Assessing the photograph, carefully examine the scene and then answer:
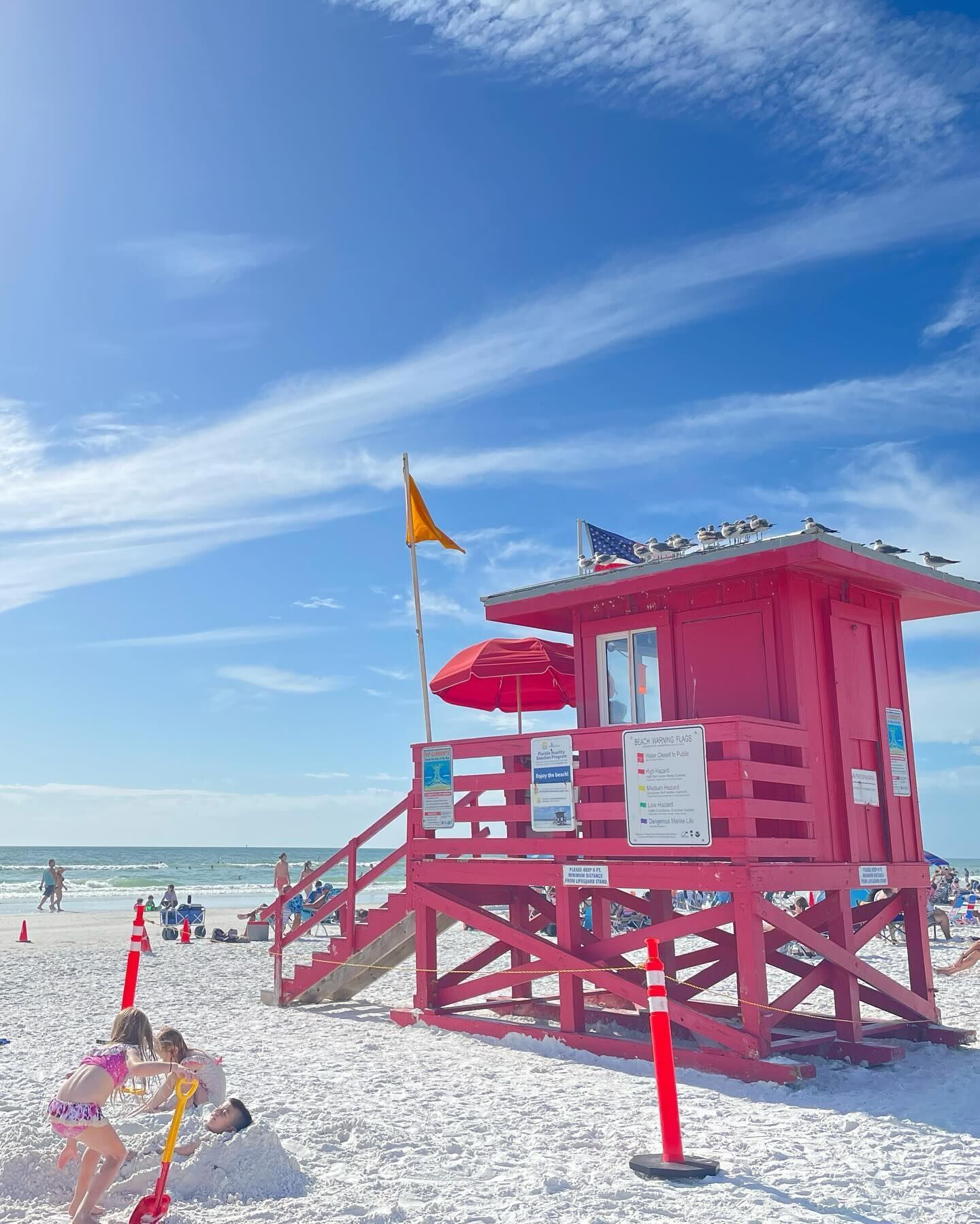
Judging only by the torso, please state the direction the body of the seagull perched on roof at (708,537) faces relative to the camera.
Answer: to the viewer's left

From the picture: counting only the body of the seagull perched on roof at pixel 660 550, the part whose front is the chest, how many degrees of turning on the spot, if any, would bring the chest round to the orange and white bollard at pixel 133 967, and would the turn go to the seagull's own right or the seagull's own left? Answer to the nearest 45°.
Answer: approximately 45° to the seagull's own left

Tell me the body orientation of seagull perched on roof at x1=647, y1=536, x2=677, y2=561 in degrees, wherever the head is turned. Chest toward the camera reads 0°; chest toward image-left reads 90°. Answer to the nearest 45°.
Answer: approximately 90°

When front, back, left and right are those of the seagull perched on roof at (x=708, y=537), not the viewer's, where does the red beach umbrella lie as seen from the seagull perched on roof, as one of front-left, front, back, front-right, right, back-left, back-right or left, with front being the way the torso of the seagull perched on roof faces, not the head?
front-right

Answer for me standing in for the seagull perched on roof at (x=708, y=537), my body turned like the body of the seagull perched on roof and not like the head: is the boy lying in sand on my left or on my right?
on my left

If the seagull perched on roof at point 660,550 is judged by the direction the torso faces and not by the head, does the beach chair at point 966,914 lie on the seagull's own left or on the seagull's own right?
on the seagull's own right

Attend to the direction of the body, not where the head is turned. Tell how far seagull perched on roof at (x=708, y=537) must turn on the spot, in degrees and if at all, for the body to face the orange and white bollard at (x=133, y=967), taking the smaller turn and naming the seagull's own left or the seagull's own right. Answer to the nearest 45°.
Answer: approximately 45° to the seagull's own left

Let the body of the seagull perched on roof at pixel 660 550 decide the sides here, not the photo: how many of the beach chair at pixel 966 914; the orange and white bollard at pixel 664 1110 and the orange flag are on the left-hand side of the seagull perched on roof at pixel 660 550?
1

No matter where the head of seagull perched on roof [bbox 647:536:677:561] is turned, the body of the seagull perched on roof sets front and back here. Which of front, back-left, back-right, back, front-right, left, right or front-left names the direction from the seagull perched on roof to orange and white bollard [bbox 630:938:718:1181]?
left

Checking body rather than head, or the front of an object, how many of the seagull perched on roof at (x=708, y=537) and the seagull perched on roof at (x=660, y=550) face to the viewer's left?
2

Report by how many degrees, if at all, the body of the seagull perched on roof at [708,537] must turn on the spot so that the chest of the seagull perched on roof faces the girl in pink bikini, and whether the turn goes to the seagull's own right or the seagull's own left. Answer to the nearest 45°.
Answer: approximately 45° to the seagull's own left

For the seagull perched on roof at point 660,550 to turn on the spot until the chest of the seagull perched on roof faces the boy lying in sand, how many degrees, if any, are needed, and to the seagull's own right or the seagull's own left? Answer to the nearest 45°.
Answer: approximately 45° to the seagull's own left

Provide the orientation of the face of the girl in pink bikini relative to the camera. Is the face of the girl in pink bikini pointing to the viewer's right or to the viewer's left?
to the viewer's right
